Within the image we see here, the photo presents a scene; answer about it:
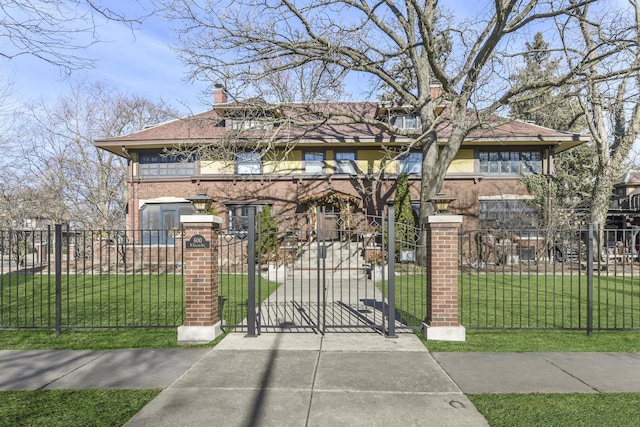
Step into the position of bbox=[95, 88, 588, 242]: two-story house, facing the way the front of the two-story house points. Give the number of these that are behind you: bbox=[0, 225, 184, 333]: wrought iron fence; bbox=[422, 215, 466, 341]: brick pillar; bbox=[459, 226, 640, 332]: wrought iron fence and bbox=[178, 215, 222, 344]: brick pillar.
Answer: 0

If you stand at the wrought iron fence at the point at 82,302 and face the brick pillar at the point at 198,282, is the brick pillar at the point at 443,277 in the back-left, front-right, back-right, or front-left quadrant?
front-left

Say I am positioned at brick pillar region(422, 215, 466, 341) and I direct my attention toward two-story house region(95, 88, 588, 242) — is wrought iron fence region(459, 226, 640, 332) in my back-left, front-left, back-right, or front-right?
front-right

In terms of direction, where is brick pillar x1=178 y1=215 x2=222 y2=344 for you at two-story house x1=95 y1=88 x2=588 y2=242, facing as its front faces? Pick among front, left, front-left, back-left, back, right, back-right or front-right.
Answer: front

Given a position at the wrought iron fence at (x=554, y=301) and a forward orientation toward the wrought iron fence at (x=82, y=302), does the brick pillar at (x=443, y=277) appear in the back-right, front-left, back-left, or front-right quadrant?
front-left

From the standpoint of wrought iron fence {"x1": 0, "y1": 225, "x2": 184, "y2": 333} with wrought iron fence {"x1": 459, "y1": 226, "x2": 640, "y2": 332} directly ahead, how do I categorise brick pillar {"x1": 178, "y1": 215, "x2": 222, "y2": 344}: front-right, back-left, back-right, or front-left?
front-right

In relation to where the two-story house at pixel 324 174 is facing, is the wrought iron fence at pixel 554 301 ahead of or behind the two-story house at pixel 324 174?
ahead

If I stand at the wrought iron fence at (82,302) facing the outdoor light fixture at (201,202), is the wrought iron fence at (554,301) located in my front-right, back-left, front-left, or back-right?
front-left

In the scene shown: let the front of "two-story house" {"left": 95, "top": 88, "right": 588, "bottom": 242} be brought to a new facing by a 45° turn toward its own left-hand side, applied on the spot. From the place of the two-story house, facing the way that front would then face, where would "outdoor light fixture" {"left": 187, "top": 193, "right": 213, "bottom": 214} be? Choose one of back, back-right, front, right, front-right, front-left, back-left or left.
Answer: front-right

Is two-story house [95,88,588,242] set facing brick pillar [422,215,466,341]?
yes

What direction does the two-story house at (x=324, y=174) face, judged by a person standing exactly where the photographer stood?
facing the viewer
